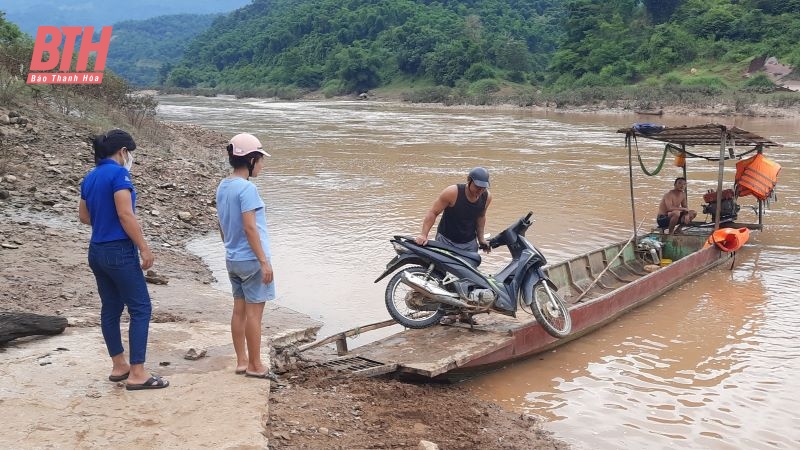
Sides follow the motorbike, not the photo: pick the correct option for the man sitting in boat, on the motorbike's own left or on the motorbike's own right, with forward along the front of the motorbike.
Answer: on the motorbike's own left

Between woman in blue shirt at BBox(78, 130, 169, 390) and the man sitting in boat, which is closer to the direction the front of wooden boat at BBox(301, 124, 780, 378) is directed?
the woman in blue shirt

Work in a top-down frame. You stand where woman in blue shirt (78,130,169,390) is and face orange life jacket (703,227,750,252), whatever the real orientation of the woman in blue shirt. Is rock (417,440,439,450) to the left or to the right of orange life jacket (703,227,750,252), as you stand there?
right

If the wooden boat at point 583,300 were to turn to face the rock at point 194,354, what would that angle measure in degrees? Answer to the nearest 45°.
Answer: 0° — it already faces it

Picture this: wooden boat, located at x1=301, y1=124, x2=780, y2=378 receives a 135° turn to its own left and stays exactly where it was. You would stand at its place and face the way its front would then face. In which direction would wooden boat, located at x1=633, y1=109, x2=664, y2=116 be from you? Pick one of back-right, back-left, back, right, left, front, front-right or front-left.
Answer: left

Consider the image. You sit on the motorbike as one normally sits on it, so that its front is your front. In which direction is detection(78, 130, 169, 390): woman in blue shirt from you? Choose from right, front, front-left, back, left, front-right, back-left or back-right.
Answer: back-right

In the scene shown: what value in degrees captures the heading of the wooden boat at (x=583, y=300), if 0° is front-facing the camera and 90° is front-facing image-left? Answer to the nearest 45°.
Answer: approximately 45°

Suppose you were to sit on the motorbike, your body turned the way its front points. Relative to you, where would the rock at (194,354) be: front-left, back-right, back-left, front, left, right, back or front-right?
back-right

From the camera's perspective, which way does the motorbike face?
to the viewer's right
